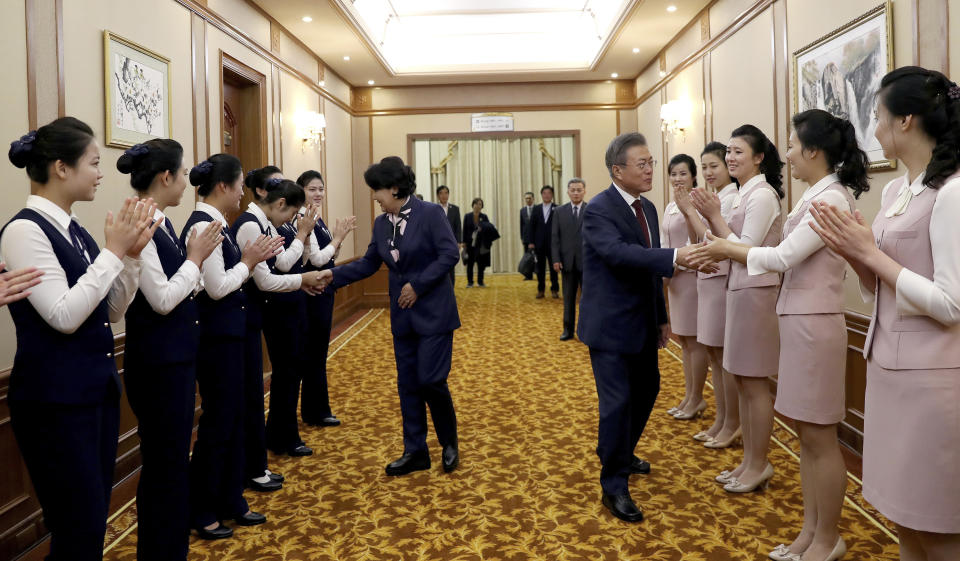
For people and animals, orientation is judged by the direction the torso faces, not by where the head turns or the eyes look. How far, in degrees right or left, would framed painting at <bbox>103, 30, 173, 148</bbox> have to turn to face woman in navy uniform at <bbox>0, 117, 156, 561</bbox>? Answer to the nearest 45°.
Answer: approximately 45° to its right

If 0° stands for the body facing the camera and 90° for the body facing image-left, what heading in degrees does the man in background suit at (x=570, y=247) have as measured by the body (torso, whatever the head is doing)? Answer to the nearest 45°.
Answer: approximately 0°

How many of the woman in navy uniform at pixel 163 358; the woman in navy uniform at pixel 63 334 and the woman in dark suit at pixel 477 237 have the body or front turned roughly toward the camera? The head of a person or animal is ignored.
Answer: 1

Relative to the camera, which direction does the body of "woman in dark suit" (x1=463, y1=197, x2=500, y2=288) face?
toward the camera

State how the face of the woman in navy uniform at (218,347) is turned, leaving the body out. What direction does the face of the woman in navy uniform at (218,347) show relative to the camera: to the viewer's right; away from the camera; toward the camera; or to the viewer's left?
to the viewer's right

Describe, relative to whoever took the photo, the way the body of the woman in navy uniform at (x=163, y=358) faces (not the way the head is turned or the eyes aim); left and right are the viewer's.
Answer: facing to the right of the viewer

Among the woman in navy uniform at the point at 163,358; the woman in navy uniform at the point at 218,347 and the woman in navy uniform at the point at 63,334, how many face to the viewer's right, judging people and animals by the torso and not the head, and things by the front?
3

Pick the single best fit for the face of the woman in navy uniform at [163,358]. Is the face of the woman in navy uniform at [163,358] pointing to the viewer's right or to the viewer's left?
to the viewer's right

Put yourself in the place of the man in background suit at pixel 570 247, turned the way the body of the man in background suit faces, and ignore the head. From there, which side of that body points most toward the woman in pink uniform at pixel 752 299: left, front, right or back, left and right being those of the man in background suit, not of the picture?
front

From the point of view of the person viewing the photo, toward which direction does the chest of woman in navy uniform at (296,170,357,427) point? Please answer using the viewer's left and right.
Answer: facing the viewer and to the right of the viewer

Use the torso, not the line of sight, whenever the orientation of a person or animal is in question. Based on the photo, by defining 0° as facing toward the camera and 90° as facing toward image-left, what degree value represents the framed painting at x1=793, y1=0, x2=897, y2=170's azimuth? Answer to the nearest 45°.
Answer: approximately 45°

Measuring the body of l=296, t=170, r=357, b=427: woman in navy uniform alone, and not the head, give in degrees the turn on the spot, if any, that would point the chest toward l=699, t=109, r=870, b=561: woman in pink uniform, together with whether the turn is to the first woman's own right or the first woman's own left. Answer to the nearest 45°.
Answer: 0° — they already face them

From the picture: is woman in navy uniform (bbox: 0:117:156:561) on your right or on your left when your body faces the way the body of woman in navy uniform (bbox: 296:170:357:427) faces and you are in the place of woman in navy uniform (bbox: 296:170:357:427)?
on your right
